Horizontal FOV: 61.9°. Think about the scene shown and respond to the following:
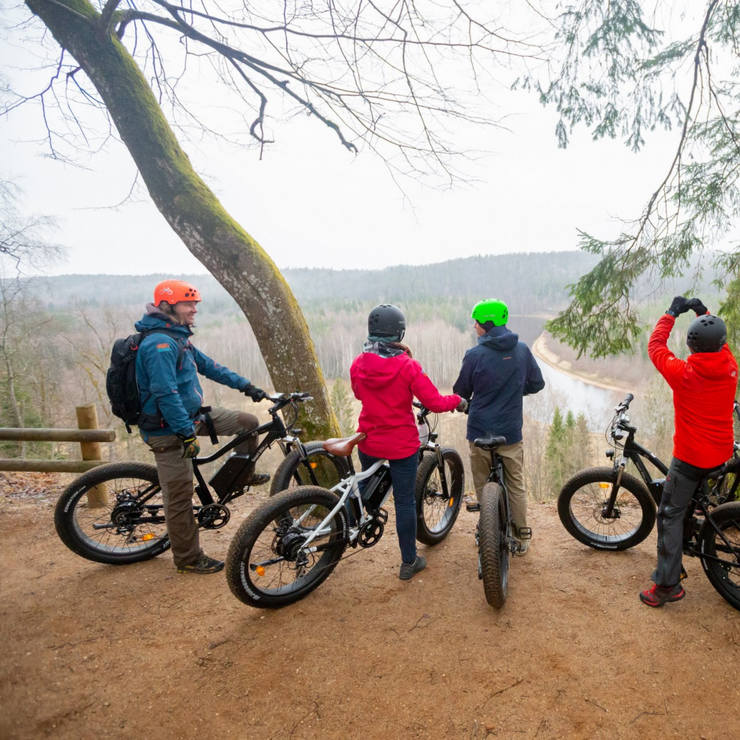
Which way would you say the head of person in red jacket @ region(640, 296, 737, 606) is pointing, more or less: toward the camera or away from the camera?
away from the camera

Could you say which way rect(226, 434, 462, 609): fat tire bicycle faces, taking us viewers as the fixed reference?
facing away from the viewer and to the right of the viewer

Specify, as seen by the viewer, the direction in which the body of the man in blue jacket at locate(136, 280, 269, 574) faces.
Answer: to the viewer's right

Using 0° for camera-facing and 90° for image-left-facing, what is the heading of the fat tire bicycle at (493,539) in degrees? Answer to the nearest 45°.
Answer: approximately 180°

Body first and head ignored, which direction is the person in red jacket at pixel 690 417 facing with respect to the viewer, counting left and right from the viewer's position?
facing away from the viewer and to the left of the viewer

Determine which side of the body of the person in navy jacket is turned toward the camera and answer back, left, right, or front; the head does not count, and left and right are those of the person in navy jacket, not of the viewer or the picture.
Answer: back

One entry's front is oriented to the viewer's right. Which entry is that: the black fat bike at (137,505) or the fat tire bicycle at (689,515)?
the black fat bike

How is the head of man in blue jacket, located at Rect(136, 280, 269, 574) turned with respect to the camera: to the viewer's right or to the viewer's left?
to the viewer's right

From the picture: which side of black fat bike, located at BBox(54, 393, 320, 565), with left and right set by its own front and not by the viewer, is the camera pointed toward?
right

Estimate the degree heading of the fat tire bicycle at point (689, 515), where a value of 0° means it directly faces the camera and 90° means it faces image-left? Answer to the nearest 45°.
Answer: approximately 135°

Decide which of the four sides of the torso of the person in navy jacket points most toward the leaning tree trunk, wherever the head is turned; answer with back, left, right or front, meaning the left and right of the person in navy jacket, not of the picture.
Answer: left
